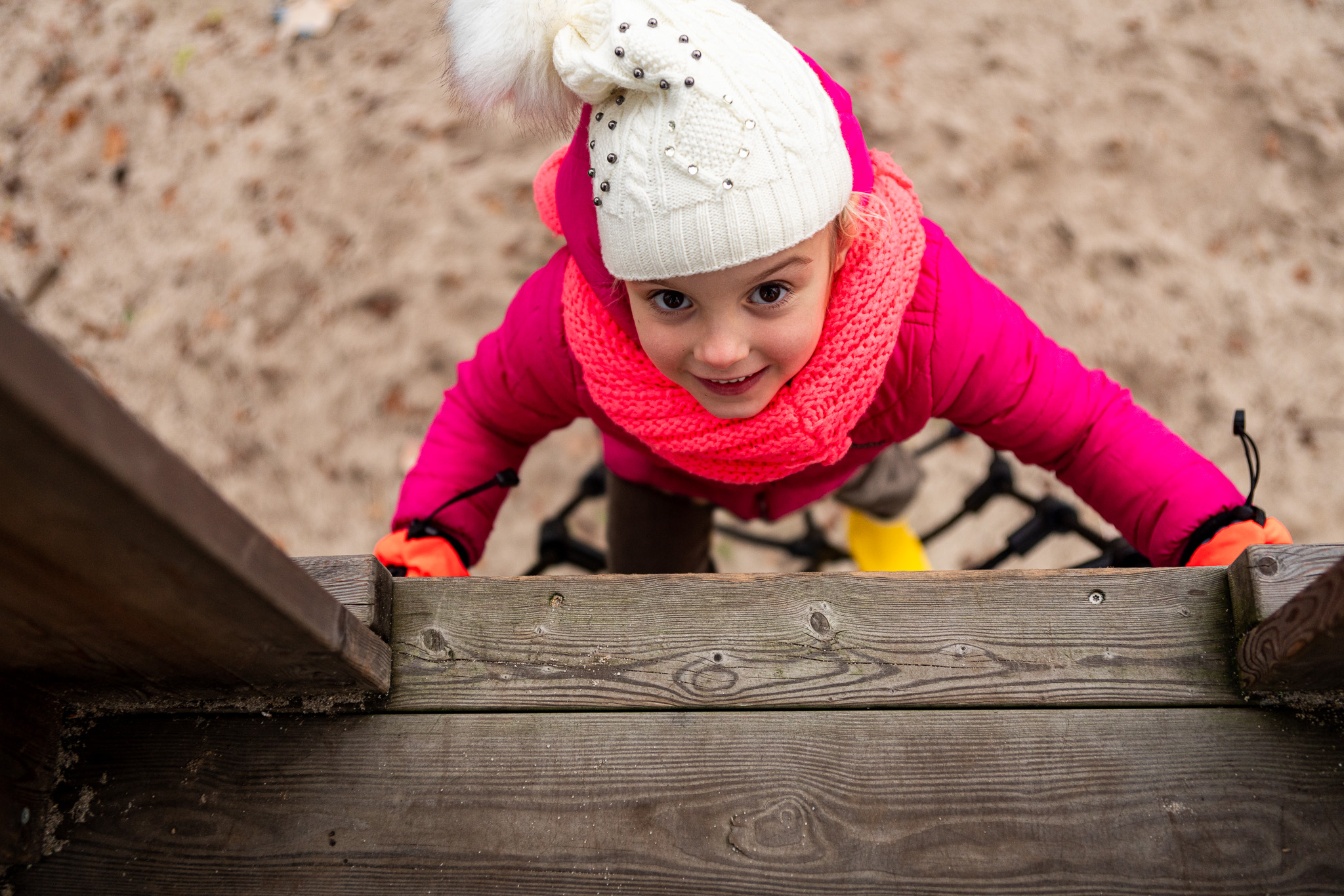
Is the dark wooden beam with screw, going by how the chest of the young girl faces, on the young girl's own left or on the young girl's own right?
on the young girl's own right
